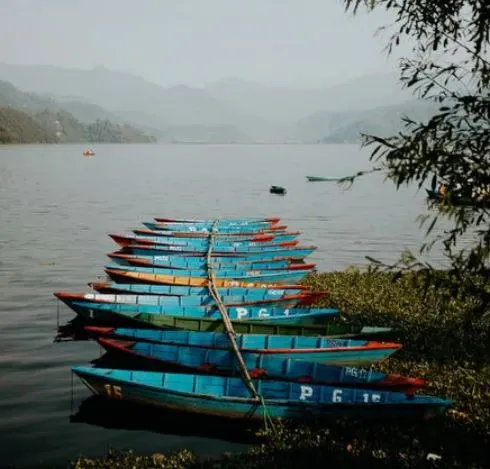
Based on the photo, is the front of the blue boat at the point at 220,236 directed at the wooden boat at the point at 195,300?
no

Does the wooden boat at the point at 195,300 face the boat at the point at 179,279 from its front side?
no

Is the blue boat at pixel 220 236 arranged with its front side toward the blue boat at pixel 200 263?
no

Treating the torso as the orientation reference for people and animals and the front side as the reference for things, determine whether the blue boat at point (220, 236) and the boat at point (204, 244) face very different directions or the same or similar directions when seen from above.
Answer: same or similar directions
